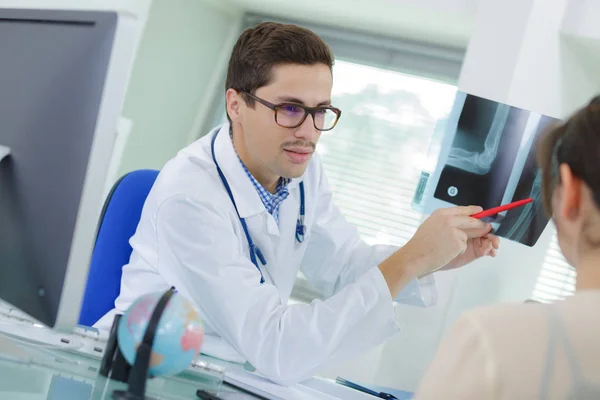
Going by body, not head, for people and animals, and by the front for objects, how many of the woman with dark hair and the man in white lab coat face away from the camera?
1

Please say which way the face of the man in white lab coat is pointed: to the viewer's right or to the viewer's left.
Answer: to the viewer's right

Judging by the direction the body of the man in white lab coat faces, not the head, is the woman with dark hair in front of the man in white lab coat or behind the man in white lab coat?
in front

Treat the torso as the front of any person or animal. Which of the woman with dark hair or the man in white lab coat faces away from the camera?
the woman with dark hair

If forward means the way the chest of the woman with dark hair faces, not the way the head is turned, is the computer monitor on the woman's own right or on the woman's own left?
on the woman's own left

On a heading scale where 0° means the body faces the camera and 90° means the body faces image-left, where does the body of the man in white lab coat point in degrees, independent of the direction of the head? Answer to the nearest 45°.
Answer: approximately 315°

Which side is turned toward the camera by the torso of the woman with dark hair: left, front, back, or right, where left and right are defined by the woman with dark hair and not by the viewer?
back

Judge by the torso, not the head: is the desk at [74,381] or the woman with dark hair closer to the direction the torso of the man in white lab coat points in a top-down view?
the woman with dark hair

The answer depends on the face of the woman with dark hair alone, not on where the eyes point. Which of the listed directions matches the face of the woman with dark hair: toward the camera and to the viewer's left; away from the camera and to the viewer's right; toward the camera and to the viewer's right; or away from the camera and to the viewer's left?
away from the camera and to the viewer's left

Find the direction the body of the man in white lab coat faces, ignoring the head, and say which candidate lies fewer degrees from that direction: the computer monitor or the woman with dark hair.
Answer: the woman with dark hair
